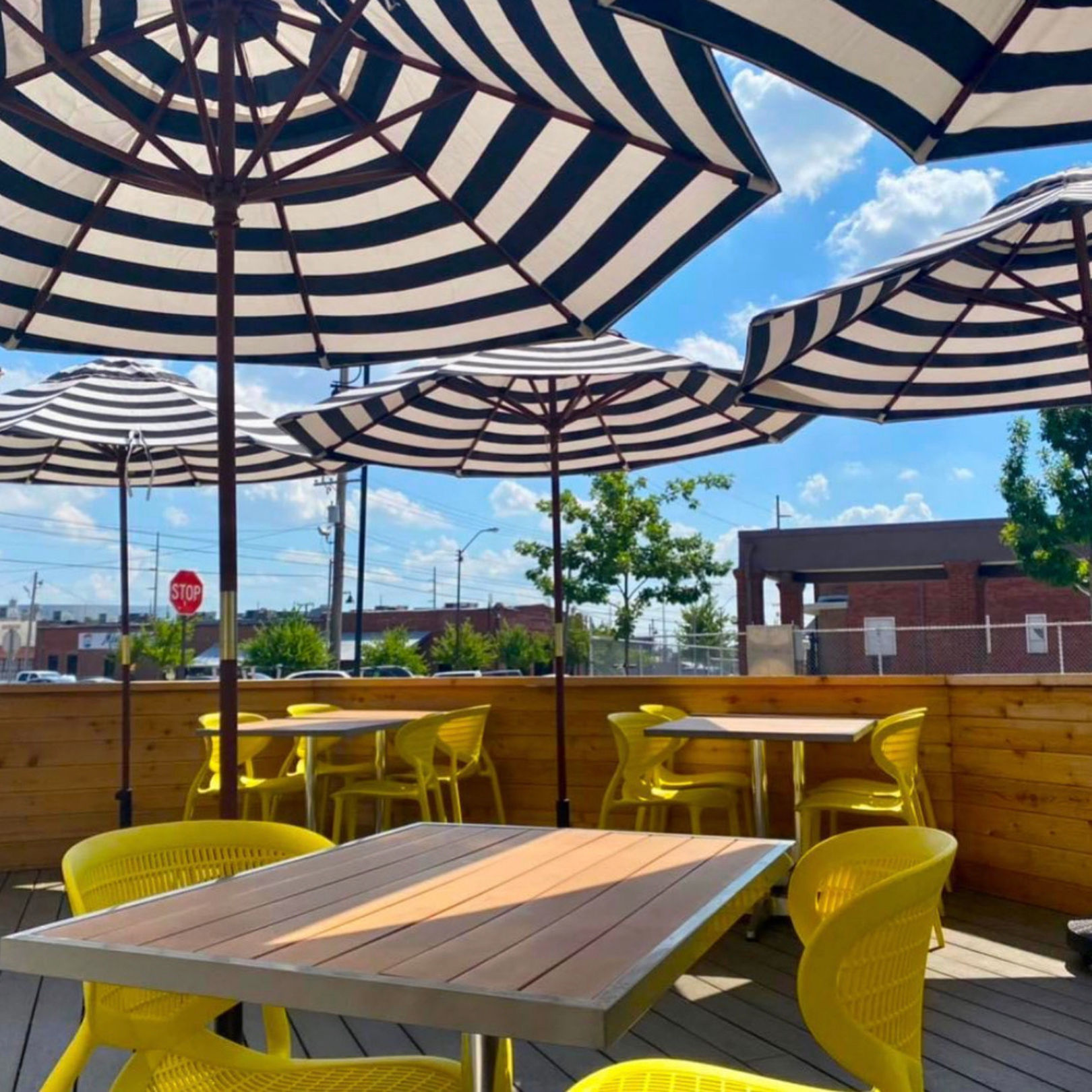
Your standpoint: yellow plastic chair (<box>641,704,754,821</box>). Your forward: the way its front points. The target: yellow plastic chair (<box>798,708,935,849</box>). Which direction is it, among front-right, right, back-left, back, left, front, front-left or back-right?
front-right

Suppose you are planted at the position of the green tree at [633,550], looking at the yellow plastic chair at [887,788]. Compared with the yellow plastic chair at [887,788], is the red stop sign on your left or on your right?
right

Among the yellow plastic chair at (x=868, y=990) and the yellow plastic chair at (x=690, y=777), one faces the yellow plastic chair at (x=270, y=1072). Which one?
the yellow plastic chair at (x=868, y=990)

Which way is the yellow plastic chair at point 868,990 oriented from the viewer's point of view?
to the viewer's left

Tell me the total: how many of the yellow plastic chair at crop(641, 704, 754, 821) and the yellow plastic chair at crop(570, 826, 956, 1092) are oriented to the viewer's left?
1

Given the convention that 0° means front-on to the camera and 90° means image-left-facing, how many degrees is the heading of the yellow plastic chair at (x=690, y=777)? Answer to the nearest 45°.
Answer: approximately 270°

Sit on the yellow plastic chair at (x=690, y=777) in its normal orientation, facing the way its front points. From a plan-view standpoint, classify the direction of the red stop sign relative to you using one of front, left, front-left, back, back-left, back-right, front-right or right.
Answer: back-left

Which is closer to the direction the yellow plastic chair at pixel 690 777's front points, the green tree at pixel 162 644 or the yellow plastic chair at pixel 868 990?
the yellow plastic chair

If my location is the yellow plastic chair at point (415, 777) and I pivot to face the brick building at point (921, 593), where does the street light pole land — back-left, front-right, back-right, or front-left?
front-left

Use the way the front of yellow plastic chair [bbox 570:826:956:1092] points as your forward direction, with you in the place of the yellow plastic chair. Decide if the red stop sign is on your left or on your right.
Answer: on your right

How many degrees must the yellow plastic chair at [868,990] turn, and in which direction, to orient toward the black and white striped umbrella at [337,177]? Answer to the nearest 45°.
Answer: approximately 45° to its right

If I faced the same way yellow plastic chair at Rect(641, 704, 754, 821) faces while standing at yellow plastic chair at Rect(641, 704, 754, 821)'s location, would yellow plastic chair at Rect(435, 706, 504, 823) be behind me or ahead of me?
behind

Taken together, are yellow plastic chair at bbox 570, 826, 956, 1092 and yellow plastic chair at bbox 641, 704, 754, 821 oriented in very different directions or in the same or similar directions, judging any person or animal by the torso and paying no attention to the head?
very different directions
